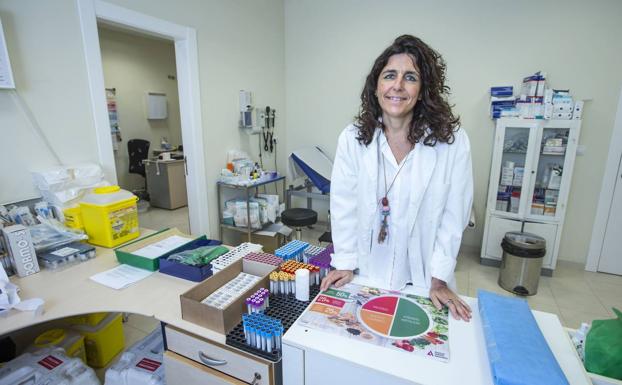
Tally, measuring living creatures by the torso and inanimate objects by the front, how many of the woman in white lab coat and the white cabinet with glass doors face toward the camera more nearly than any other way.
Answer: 2

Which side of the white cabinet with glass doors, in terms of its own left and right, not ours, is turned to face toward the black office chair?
right

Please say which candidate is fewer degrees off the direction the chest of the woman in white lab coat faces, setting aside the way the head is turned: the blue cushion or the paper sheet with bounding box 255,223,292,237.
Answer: the blue cushion

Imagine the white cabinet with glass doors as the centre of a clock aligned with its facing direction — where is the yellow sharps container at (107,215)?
The yellow sharps container is roughly at 1 o'clock from the white cabinet with glass doors.

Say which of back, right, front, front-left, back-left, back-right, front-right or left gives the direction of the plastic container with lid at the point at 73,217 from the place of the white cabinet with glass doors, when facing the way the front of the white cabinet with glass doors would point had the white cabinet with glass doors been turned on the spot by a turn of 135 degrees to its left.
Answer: back

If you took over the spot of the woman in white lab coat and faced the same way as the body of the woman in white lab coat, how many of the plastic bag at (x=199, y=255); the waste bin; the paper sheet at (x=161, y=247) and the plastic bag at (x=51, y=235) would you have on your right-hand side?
3

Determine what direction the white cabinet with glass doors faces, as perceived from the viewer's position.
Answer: facing the viewer

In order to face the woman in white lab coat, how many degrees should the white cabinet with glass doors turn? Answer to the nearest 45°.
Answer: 0° — it already faces them

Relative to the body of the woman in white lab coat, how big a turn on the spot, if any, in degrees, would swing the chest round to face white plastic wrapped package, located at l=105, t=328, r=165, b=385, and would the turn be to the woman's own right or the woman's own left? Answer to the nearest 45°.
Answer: approximately 90° to the woman's own right

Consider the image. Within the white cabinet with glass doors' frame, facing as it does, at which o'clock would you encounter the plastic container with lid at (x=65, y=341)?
The plastic container with lid is roughly at 1 o'clock from the white cabinet with glass doors.

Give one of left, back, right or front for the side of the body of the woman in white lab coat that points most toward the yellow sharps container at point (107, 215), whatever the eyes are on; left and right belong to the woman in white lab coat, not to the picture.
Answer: right

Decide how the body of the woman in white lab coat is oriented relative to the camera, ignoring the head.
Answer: toward the camera

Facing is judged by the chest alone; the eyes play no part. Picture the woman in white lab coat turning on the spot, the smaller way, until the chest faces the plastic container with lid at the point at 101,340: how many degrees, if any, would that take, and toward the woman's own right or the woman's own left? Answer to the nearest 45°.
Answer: approximately 90° to the woman's own right
